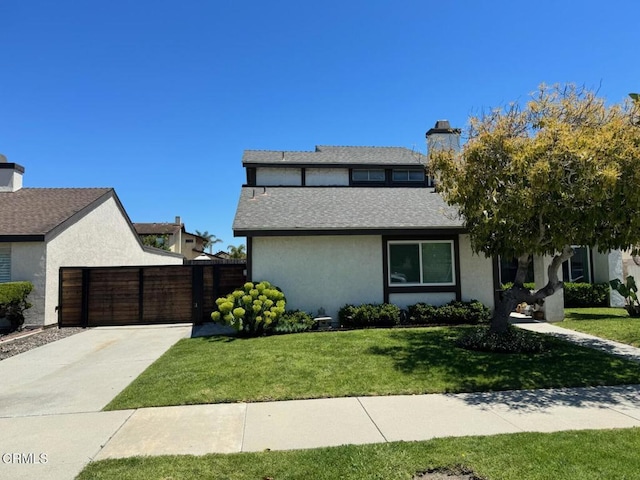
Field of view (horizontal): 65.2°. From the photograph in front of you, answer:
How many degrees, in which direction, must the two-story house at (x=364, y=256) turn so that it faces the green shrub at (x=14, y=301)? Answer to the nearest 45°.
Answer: approximately 90° to its right

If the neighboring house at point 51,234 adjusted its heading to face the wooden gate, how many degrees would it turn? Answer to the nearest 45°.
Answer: approximately 45° to its left

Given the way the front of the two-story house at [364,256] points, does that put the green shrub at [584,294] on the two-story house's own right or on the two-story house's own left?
on the two-story house's own left

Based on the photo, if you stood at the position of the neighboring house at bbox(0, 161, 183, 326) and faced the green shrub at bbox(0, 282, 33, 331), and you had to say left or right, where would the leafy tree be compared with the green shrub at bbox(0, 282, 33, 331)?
left

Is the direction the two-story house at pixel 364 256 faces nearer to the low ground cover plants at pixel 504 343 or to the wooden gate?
the low ground cover plants

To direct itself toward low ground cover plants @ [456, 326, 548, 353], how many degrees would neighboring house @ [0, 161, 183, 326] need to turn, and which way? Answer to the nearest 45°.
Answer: approximately 45° to its left

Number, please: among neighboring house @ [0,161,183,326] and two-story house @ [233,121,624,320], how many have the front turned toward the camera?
2

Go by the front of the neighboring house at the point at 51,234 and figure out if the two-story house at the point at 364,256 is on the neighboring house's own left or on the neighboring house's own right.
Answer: on the neighboring house's own left

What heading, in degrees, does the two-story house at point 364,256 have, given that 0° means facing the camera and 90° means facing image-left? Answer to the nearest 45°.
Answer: approximately 0°
